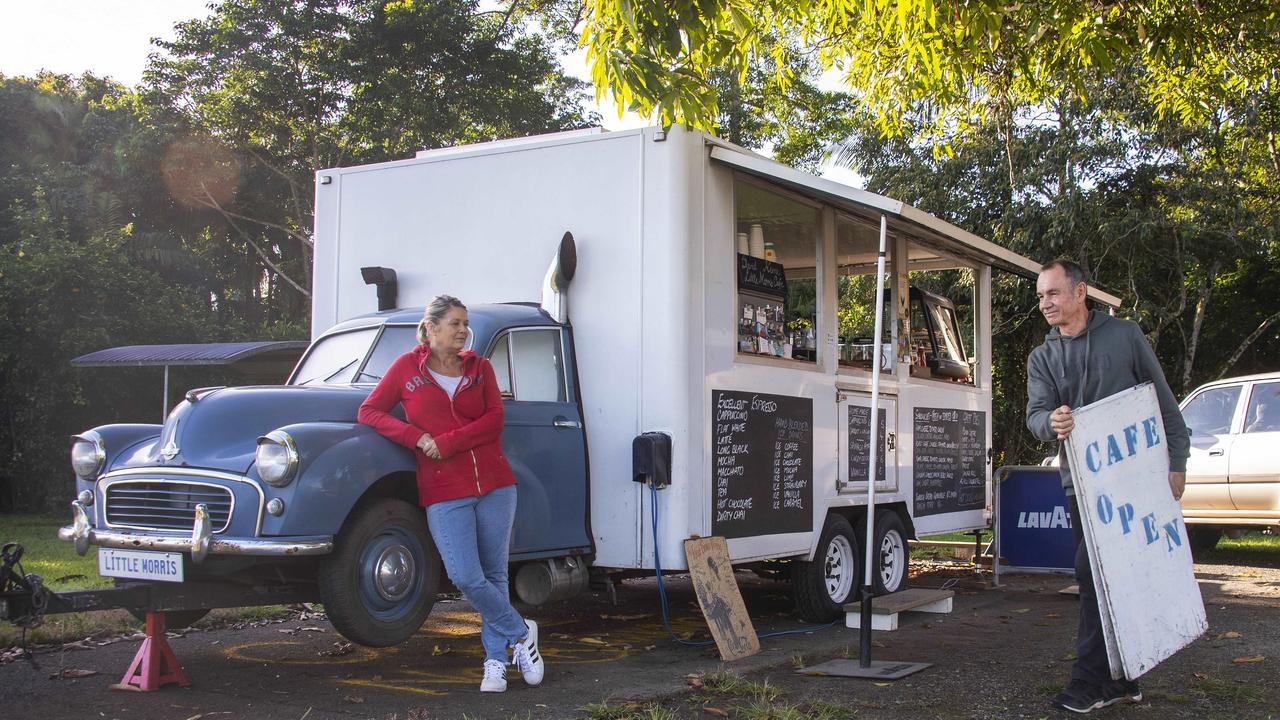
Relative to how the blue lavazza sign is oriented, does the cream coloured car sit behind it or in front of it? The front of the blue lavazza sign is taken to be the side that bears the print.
behind

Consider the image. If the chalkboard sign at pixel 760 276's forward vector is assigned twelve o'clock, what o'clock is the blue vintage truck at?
The blue vintage truck is roughly at 3 o'clock from the chalkboard sign.

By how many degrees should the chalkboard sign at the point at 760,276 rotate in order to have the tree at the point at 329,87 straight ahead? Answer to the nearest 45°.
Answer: approximately 180°

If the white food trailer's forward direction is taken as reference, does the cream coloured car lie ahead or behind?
behind

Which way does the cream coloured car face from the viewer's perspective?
to the viewer's left

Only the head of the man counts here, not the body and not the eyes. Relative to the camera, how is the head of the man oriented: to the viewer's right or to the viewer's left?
to the viewer's left

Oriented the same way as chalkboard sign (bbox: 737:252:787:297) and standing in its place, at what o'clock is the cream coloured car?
The cream coloured car is roughly at 9 o'clock from the chalkboard sign.

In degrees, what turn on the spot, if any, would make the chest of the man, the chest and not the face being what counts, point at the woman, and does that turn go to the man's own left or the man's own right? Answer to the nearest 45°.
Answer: approximately 45° to the man's own right

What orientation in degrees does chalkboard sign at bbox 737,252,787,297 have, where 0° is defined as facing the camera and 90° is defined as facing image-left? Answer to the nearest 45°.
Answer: approximately 315°

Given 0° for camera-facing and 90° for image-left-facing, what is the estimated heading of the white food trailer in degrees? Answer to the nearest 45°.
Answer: approximately 45°

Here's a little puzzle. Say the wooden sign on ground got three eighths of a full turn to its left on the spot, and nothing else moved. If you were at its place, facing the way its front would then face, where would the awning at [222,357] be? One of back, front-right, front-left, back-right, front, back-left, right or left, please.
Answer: left
